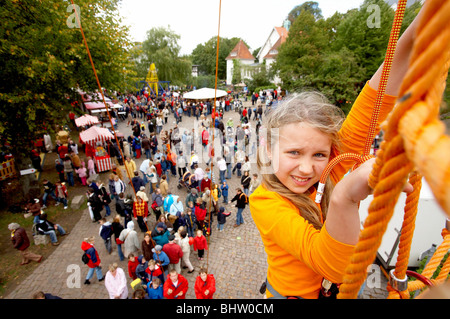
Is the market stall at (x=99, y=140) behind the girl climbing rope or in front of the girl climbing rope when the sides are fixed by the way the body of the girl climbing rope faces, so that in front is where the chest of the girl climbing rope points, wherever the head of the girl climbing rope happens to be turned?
behind

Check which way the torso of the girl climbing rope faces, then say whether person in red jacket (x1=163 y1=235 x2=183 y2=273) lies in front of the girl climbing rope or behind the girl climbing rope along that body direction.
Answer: behind
